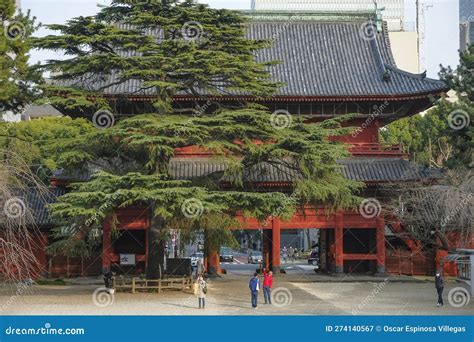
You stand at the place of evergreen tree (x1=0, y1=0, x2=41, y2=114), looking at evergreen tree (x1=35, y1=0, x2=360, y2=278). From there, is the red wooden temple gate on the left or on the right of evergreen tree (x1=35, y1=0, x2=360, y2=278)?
left

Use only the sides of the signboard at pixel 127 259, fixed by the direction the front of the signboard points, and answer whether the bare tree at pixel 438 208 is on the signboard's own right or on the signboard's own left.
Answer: on the signboard's own left

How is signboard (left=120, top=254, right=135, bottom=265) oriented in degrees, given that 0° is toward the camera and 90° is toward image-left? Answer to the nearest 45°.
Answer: approximately 0°
